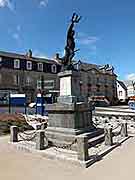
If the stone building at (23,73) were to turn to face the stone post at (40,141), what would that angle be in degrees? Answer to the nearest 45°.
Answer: approximately 45° to its right

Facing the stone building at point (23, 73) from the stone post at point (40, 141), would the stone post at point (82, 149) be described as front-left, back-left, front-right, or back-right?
back-right

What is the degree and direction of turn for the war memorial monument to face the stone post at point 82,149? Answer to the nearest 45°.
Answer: approximately 45° to its left

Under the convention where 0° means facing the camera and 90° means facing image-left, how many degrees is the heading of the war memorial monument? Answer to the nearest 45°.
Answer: approximately 45°

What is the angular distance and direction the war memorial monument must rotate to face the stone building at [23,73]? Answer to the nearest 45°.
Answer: approximately 135° to its right

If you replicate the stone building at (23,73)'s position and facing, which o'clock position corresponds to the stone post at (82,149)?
The stone post is roughly at 1 o'clock from the stone building.

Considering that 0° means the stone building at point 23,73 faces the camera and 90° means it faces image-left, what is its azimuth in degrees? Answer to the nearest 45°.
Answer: approximately 315°
